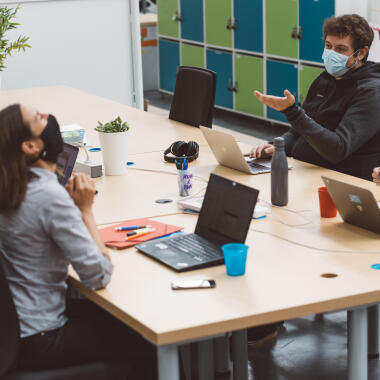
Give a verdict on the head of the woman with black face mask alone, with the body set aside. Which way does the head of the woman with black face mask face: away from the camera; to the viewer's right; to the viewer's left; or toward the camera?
to the viewer's right

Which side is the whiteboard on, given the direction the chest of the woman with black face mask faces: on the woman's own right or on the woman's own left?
on the woman's own left

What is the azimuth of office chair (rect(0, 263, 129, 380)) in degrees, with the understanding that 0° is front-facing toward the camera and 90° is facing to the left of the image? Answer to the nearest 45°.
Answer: approximately 270°

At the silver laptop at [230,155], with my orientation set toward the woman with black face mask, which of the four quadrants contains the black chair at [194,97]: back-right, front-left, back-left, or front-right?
back-right

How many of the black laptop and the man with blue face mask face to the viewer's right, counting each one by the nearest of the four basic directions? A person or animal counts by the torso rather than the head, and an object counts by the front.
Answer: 0

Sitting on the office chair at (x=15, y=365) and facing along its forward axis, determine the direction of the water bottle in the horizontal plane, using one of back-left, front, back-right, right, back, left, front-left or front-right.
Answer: front-left

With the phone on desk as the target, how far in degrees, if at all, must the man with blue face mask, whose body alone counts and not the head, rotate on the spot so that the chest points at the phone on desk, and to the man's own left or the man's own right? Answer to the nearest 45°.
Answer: approximately 45° to the man's own left

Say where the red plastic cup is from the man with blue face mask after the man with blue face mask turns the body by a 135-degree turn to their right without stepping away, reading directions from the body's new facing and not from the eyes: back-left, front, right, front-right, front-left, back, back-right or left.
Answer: back

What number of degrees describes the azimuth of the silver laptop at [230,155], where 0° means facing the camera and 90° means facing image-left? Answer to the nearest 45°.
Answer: approximately 225°

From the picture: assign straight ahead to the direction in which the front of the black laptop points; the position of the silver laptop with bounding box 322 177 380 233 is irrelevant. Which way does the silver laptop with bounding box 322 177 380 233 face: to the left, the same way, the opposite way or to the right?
the opposite way

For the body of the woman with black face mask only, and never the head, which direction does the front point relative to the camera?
to the viewer's right

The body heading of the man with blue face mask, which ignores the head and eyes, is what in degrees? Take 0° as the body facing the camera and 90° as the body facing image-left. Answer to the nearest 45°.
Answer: approximately 45°

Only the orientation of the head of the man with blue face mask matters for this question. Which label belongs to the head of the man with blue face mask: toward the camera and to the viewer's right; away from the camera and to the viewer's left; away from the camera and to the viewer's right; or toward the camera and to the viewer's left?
toward the camera and to the viewer's left
